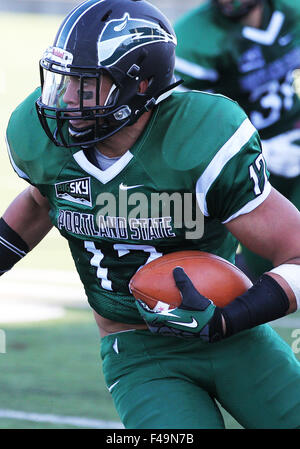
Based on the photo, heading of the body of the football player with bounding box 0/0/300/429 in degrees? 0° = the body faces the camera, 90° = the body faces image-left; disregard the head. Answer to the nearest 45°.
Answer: approximately 45°

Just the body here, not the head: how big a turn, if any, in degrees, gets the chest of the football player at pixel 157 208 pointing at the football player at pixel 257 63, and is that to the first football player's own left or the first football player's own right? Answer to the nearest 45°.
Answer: approximately 135° to the first football player's own right

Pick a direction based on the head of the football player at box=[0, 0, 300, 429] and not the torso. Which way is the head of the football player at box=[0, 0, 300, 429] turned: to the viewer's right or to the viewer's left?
to the viewer's left

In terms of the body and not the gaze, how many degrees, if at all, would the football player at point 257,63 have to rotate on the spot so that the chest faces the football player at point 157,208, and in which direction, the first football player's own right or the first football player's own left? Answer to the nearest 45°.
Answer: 0° — they already face them

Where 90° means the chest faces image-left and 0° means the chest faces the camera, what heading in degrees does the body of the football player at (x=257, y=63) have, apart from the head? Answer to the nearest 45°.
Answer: approximately 0°
